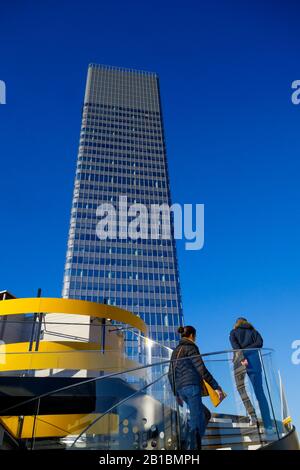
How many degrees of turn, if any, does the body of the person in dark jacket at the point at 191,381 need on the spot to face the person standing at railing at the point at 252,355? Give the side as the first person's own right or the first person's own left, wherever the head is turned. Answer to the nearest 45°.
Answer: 0° — they already face them

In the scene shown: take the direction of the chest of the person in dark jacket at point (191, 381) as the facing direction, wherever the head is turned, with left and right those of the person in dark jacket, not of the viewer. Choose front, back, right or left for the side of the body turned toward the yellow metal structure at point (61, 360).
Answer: left

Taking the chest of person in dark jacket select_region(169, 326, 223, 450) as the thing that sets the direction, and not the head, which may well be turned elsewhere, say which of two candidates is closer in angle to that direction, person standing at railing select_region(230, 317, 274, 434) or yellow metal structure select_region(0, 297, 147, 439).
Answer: the person standing at railing

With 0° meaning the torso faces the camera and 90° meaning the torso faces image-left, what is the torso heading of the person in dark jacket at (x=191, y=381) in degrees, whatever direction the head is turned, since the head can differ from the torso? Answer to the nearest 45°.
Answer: approximately 225°

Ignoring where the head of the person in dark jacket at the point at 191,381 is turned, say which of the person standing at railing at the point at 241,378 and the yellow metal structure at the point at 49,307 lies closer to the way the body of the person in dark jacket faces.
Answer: the person standing at railing

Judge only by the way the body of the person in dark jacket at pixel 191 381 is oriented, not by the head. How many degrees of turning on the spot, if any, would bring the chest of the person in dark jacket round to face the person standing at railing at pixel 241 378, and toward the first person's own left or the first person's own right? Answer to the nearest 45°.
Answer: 0° — they already face them

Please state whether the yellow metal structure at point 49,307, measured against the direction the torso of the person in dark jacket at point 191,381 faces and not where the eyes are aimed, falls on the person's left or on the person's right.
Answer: on the person's left

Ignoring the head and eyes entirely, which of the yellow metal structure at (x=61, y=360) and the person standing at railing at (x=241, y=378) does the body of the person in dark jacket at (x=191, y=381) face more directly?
the person standing at railing
